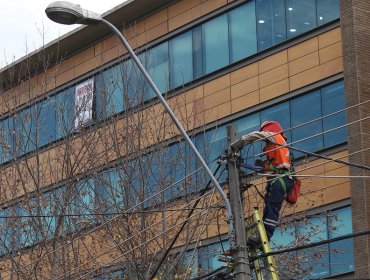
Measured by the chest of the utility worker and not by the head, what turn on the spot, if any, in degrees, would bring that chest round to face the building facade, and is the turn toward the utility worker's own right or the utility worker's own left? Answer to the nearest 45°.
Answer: approximately 90° to the utility worker's own right

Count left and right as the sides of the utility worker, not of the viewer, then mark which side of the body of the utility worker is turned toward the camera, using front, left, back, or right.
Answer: left

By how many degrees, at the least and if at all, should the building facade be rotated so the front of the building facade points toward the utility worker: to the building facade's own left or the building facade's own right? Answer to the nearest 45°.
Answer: approximately 45° to the building facade's own left
